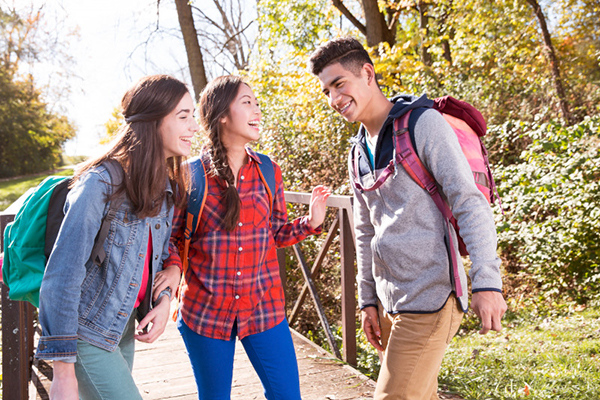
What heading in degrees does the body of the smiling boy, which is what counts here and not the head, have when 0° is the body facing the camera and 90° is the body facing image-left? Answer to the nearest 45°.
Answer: approximately 45°

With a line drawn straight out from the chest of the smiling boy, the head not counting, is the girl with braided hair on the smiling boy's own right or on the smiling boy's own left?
on the smiling boy's own right

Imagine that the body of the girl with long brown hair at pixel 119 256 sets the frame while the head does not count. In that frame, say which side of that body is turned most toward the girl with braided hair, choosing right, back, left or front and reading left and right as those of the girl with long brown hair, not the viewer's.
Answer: left

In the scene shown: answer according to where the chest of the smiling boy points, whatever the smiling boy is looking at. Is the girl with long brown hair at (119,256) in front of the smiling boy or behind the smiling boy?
in front

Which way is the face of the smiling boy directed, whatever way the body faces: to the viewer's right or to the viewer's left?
to the viewer's left

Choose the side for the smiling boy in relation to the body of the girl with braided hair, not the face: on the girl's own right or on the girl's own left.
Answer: on the girl's own left

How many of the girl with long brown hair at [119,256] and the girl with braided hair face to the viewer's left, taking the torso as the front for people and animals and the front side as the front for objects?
0

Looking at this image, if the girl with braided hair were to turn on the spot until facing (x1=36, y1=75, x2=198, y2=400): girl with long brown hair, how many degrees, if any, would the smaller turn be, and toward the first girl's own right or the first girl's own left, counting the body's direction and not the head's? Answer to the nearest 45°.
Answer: approximately 45° to the first girl's own right

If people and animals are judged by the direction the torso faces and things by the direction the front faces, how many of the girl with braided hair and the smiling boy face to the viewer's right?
0

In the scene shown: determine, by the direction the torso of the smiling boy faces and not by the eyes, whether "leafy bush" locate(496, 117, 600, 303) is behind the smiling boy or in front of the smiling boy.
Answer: behind

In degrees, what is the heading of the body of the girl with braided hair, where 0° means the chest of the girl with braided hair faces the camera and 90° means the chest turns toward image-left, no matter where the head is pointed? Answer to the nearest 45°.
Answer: approximately 0°

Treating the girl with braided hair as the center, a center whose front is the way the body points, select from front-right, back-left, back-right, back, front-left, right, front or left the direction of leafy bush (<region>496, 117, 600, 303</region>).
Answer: back-left

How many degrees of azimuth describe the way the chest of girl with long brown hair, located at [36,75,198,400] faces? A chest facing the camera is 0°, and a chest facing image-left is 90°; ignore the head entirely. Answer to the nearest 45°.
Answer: approximately 315°
